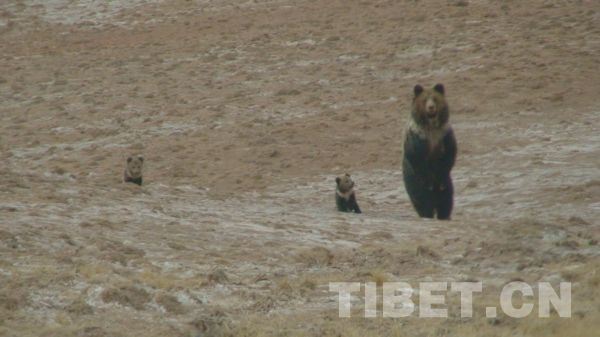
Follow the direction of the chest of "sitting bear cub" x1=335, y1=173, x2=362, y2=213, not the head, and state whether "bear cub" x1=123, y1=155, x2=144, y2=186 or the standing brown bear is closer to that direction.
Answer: the standing brown bear

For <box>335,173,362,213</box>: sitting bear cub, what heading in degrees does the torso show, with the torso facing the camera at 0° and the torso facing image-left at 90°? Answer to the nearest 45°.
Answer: approximately 315°

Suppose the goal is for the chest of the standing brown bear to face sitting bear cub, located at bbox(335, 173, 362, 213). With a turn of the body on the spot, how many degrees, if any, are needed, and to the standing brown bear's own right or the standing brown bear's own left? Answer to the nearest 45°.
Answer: approximately 135° to the standing brown bear's own right

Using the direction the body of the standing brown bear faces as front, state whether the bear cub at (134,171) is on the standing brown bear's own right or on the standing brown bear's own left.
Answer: on the standing brown bear's own right
